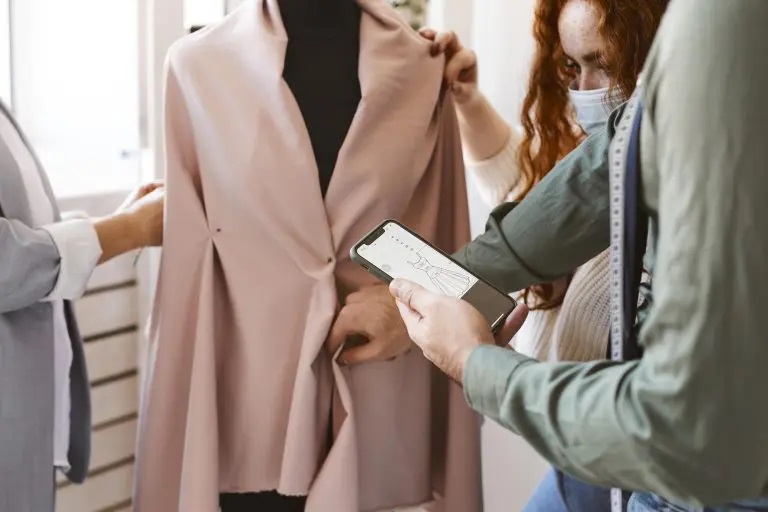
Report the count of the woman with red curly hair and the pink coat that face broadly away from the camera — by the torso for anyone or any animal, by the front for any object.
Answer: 0

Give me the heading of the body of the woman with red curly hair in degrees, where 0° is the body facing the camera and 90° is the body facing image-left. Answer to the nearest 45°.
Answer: approximately 45°
